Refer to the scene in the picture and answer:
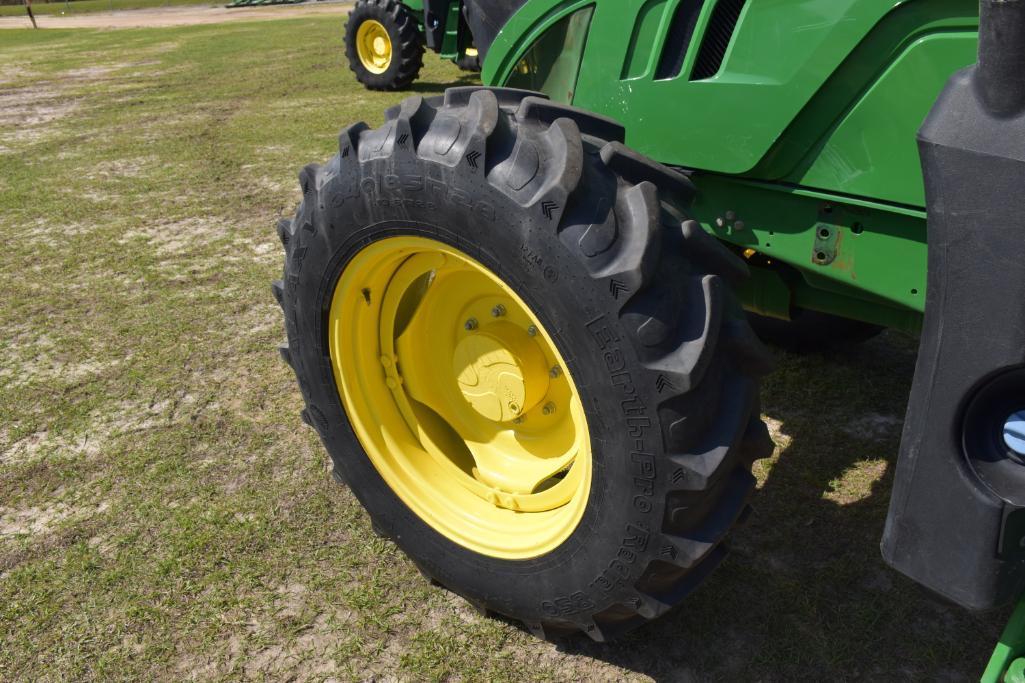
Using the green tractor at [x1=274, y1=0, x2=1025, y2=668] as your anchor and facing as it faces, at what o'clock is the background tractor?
The background tractor is roughly at 1 o'clock from the green tractor.

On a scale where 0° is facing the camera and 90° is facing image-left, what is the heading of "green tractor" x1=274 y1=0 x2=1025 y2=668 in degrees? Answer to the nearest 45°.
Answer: approximately 135°
